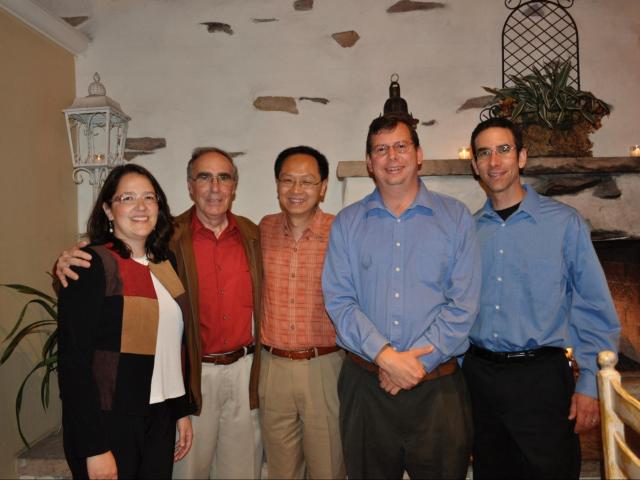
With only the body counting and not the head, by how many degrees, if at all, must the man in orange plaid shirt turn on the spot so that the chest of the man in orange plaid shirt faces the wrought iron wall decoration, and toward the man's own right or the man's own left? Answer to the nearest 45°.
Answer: approximately 135° to the man's own left

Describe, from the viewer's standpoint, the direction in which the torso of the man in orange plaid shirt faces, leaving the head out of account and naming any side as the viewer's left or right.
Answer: facing the viewer

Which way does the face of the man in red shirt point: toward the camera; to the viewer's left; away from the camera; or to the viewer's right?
toward the camera

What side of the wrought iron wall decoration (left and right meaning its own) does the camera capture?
front

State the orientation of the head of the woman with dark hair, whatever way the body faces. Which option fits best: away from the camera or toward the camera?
toward the camera

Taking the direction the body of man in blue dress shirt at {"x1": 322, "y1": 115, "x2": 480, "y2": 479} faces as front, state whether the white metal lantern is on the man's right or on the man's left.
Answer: on the man's right

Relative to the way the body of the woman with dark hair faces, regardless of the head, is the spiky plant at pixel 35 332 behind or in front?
behind

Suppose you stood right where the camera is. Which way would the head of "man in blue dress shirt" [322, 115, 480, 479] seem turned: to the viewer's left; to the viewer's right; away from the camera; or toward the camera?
toward the camera

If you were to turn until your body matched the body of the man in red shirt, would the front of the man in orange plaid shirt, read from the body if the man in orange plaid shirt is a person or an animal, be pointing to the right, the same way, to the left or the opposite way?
the same way

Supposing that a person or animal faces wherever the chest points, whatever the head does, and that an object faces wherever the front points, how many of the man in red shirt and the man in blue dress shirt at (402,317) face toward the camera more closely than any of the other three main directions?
2
